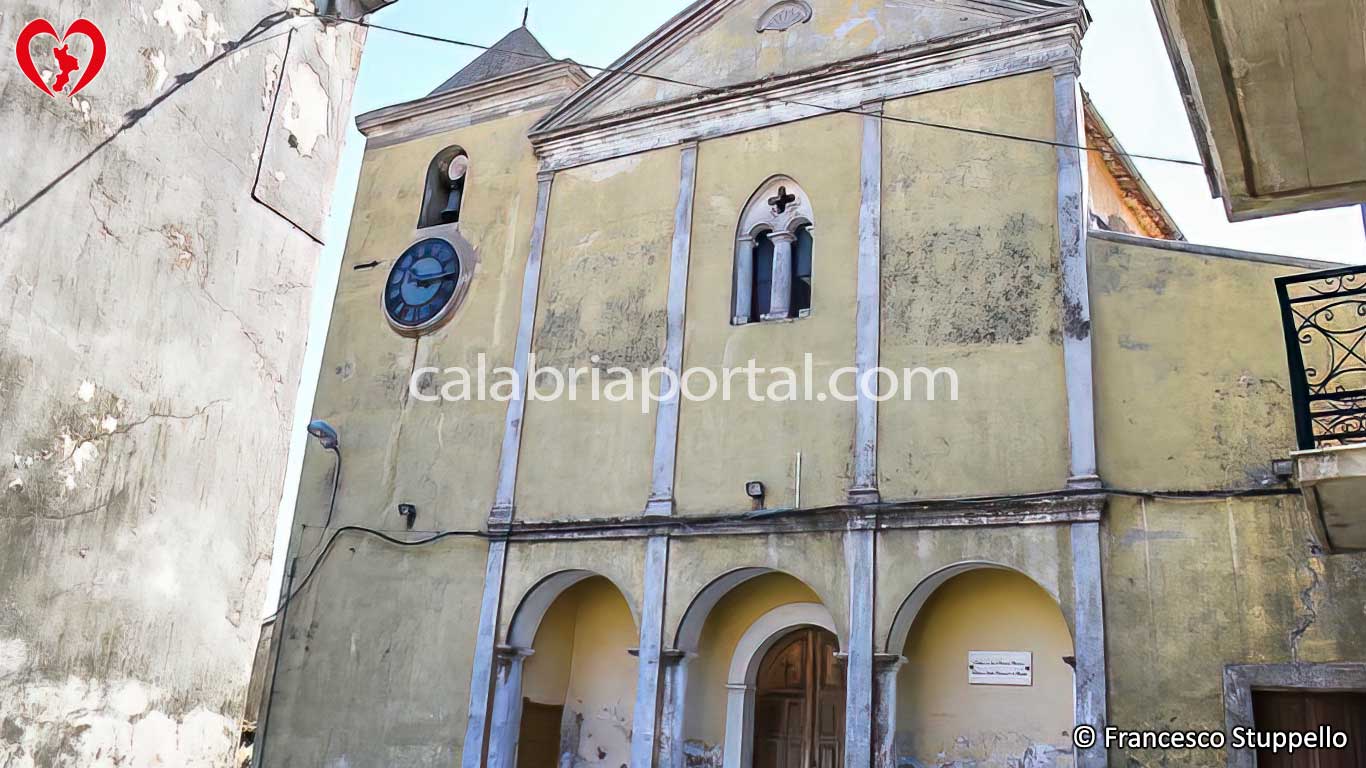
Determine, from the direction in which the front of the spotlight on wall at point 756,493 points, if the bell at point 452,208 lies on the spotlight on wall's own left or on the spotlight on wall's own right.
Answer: on the spotlight on wall's own right

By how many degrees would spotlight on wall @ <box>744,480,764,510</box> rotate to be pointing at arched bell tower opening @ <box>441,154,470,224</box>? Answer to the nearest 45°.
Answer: approximately 90° to its right

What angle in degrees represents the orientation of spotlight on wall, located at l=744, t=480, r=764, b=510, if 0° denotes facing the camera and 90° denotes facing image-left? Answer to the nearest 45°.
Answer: approximately 45°
